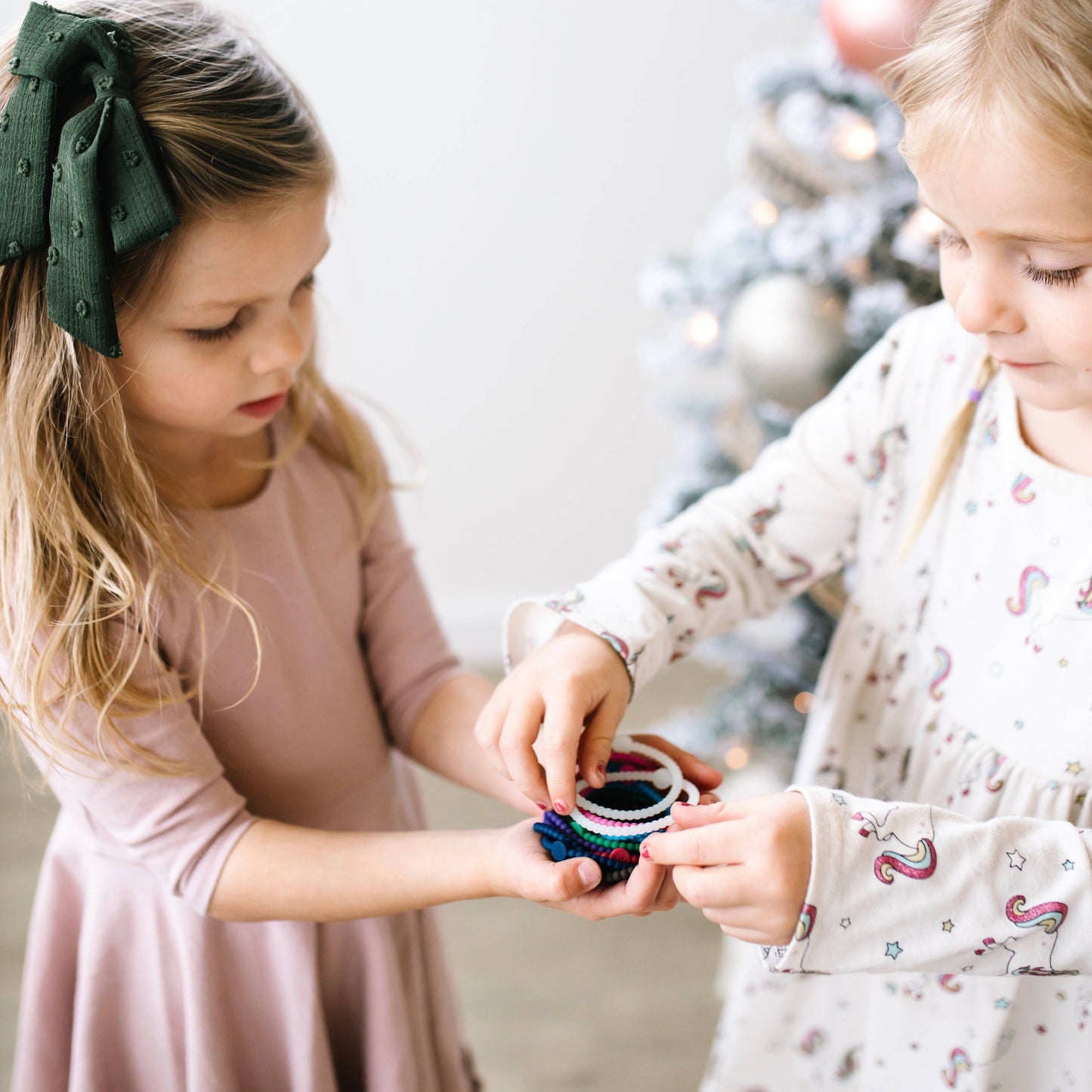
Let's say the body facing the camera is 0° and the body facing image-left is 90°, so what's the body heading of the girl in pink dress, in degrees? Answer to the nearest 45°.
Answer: approximately 315°

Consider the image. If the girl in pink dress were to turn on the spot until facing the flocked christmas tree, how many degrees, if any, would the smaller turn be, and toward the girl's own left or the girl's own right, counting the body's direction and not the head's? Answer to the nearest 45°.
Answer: approximately 90° to the girl's own left

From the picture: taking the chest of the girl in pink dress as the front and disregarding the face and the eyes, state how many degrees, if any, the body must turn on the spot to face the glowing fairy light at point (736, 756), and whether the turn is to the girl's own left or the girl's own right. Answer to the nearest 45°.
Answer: approximately 90° to the girl's own left
